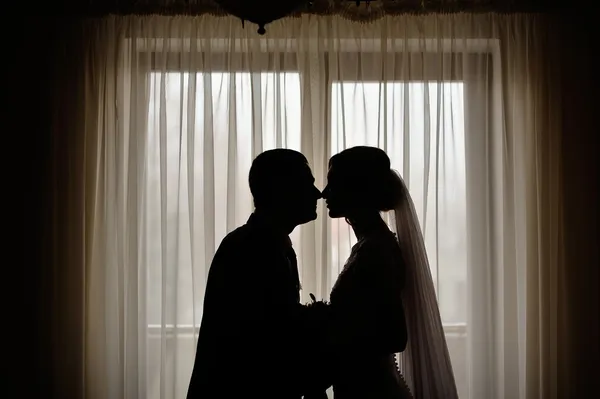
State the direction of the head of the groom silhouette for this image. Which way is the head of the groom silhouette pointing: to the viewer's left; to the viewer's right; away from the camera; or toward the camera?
to the viewer's right

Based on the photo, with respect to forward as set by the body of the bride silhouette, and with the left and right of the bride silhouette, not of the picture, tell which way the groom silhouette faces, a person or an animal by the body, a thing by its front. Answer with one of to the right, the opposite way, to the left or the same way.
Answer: the opposite way

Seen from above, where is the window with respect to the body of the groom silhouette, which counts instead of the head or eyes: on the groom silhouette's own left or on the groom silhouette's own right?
on the groom silhouette's own left

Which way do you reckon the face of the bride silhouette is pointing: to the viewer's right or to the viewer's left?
to the viewer's left

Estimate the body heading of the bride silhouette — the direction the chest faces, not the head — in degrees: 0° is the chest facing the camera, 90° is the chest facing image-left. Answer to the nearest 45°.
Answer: approximately 90°

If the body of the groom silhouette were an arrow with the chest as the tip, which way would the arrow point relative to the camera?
to the viewer's right

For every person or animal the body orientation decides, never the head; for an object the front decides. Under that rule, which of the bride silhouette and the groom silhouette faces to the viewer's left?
the bride silhouette

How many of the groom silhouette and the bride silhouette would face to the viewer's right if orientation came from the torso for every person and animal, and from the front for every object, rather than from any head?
1
